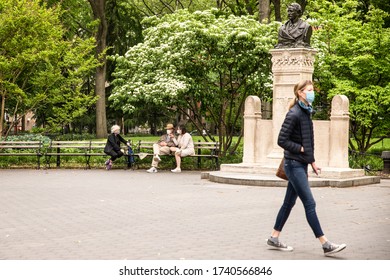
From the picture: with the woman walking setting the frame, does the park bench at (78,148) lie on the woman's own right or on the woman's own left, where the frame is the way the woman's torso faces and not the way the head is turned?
on the woman's own left

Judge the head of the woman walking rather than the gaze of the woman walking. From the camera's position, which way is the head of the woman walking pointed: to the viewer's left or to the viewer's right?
to the viewer's right

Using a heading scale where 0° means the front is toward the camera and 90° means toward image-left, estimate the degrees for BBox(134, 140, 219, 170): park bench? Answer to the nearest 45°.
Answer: approximately 0°

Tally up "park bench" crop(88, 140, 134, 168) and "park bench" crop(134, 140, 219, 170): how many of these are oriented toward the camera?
2

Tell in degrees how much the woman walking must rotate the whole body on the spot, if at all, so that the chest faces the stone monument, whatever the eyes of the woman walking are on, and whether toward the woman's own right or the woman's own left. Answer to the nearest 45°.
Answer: approximately 90° to the woman's own left

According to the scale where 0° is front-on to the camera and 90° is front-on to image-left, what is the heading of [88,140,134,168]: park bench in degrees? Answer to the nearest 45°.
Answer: approximately 0°

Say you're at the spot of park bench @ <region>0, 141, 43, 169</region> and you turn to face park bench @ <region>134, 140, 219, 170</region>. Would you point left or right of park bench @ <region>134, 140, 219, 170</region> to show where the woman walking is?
right

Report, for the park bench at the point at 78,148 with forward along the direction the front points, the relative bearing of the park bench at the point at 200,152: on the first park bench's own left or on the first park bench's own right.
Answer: on the first park bench's own left

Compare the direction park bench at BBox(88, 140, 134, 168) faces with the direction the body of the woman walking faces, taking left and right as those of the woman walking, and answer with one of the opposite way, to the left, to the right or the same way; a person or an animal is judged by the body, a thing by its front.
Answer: to the right
